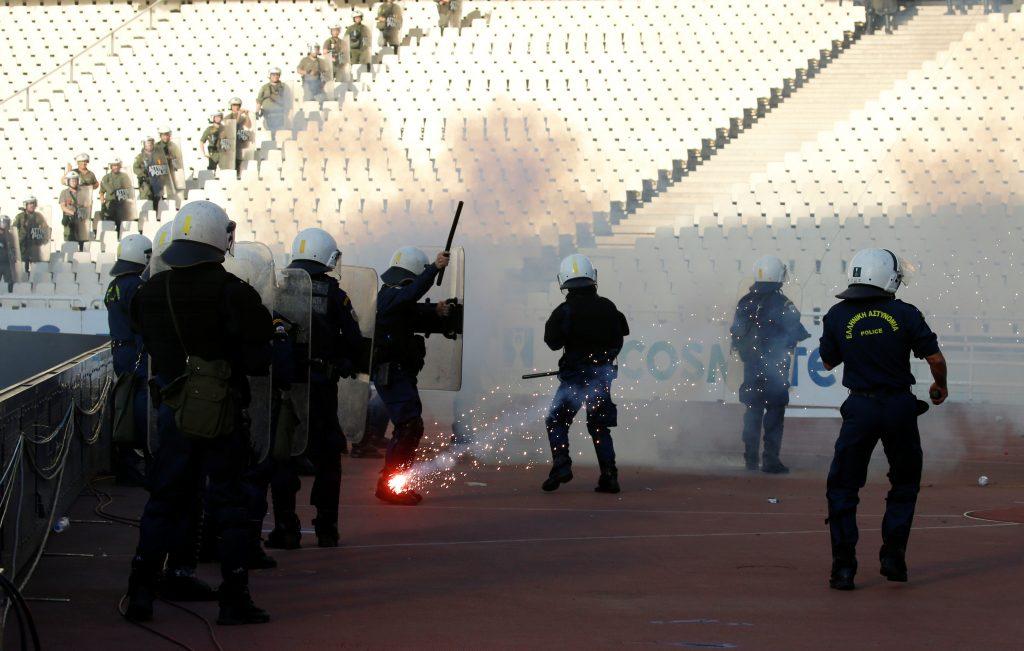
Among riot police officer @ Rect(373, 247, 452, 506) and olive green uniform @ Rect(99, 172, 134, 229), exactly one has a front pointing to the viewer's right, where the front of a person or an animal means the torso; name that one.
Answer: the riot police officer

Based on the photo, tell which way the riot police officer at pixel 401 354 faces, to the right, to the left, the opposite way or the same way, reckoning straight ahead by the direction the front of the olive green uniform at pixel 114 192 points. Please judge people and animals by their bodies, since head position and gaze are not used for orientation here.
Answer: to the left

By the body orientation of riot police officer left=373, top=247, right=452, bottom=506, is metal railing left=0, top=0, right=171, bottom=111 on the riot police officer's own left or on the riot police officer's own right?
on the riot police officer's own left

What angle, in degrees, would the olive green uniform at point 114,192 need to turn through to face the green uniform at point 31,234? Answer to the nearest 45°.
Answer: approximately 90° to its right

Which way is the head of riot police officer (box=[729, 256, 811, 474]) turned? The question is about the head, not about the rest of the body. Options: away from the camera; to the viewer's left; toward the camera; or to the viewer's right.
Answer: away from the camera

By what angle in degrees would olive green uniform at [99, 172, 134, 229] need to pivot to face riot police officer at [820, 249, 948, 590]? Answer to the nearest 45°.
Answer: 0° — it already faces them

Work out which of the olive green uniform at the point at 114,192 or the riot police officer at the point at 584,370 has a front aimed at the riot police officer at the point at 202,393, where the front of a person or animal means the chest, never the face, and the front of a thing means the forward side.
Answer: the olive green uniform

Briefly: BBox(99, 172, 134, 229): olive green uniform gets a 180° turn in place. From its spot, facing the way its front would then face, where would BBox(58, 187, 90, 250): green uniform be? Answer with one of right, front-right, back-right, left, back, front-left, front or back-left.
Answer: left

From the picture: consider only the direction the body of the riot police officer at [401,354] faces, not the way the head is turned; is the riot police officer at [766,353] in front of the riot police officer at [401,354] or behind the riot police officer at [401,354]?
in front

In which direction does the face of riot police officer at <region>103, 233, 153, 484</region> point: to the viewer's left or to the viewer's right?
to the viewer's right

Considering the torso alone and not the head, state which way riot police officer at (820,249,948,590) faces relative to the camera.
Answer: away from the camera

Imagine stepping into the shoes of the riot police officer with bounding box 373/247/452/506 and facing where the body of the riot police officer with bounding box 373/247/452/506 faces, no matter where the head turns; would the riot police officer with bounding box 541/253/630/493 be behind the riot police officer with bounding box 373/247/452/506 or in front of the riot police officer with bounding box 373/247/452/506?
in front

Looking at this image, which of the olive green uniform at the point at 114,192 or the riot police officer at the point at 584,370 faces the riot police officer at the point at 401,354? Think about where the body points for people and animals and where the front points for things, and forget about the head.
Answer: the olive green uniform

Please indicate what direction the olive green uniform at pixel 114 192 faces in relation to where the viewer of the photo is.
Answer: facing the viewer

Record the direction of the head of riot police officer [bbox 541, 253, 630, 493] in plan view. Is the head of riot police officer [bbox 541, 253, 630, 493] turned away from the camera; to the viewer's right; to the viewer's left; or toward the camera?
away from the camera

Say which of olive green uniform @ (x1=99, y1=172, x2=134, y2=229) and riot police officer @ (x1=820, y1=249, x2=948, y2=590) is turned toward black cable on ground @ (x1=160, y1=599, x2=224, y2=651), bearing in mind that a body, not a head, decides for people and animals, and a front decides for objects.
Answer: the olive green uniform

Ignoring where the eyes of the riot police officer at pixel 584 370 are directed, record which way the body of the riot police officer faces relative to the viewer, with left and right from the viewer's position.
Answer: facing away from the viewer

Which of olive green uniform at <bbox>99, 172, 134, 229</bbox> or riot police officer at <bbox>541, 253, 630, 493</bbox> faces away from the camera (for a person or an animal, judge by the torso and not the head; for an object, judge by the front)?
the riot police officer

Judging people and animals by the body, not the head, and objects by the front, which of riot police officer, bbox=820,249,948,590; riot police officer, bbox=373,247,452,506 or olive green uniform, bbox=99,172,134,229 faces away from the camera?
riot police officer, bbox=820,249,948,590
